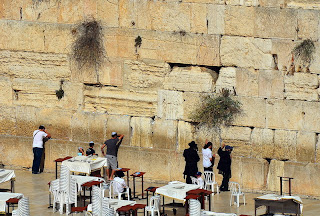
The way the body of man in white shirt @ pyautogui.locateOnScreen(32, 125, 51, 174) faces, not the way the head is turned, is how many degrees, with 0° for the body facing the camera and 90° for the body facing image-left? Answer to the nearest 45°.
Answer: approximately 225°

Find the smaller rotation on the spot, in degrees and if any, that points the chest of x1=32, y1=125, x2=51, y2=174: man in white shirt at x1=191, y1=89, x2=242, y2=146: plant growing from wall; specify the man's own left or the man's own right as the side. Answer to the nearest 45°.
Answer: approximately 90° to the man's own right

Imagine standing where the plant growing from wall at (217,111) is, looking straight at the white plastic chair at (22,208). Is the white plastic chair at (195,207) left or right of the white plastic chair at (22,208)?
left

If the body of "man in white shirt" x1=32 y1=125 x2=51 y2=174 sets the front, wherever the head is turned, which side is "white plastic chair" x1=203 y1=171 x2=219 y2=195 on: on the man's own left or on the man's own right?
on the man's own right

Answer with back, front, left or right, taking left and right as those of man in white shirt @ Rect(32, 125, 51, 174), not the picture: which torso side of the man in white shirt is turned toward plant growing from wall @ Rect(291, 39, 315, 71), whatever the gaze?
right

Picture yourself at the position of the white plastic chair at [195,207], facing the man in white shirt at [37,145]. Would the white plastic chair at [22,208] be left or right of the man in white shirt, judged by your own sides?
left

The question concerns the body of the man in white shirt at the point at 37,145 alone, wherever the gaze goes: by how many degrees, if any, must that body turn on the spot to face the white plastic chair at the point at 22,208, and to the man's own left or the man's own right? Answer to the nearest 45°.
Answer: approximately 135° to the man's own right
